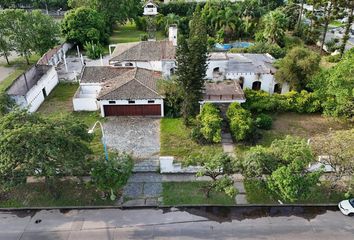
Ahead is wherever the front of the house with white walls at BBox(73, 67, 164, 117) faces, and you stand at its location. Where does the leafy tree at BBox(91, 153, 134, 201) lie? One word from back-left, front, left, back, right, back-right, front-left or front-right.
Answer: front

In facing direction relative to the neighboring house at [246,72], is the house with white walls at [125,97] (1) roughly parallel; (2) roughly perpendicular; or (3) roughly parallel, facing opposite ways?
roughly parallel

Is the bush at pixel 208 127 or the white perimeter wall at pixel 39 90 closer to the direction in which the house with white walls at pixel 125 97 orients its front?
the bush

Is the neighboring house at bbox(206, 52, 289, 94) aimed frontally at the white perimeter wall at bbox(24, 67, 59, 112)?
no

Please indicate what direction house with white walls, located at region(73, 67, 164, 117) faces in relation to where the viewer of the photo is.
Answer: facing the viewer

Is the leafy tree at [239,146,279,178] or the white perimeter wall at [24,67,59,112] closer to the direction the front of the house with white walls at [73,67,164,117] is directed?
the leafy tree

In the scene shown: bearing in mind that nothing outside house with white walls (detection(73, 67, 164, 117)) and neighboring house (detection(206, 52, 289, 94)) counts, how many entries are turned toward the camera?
2

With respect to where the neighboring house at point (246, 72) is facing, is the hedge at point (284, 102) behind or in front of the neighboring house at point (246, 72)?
in front

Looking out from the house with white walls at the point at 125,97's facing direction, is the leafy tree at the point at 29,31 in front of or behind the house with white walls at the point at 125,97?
behind

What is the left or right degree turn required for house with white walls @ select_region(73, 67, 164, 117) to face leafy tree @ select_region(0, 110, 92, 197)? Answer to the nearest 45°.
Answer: approximately 45° to its right

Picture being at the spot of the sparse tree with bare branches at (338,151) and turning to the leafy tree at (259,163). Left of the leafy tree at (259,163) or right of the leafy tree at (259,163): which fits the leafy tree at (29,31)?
right

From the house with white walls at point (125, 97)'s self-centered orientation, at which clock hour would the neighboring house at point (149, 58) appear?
The neighboring house is roughly at 7 o'clock from the house with white walls.

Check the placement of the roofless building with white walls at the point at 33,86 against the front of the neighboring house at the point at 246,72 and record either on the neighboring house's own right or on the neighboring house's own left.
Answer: on the neighboring house's own right

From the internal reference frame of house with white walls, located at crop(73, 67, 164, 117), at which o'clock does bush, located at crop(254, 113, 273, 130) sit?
The bush is roughly at 10 o'clock from the house with white walls.

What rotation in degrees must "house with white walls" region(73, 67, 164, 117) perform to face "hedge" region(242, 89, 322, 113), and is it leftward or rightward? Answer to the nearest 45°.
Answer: approximately 90° to its left

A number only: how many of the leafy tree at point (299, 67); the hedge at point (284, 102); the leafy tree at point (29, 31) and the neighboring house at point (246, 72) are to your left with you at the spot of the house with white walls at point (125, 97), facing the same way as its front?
3

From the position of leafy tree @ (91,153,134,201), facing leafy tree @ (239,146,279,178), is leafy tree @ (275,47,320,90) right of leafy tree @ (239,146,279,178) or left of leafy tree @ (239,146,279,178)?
left
